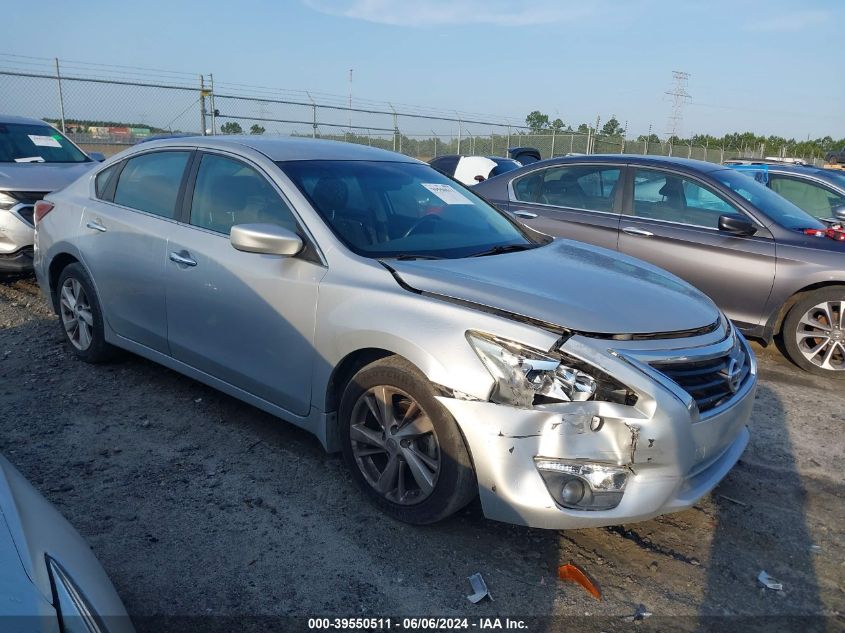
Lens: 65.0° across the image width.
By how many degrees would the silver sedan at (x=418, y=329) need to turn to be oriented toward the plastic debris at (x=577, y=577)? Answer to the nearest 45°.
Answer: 0° — it already faces it

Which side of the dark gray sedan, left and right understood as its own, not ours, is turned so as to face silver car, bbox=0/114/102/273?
back

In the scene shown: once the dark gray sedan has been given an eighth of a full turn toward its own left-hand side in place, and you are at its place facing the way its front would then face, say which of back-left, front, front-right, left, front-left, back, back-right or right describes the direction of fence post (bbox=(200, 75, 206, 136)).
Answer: left

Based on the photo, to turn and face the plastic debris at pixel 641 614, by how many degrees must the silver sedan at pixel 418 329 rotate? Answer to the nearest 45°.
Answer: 0° — it already faces it

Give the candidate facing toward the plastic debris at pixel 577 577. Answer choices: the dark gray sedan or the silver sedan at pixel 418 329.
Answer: the silver sedan

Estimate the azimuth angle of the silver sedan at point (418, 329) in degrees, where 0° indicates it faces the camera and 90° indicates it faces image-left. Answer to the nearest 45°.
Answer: approximately 315°

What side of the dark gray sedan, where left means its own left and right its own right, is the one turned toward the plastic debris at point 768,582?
right

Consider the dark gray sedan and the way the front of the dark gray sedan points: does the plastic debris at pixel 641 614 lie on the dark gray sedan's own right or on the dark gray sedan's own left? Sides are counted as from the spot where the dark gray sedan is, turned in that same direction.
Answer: on the dark gray sedan's own right

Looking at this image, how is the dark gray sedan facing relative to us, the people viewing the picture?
facing to the right of the viewer

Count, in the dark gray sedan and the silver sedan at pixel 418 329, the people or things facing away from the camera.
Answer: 0
